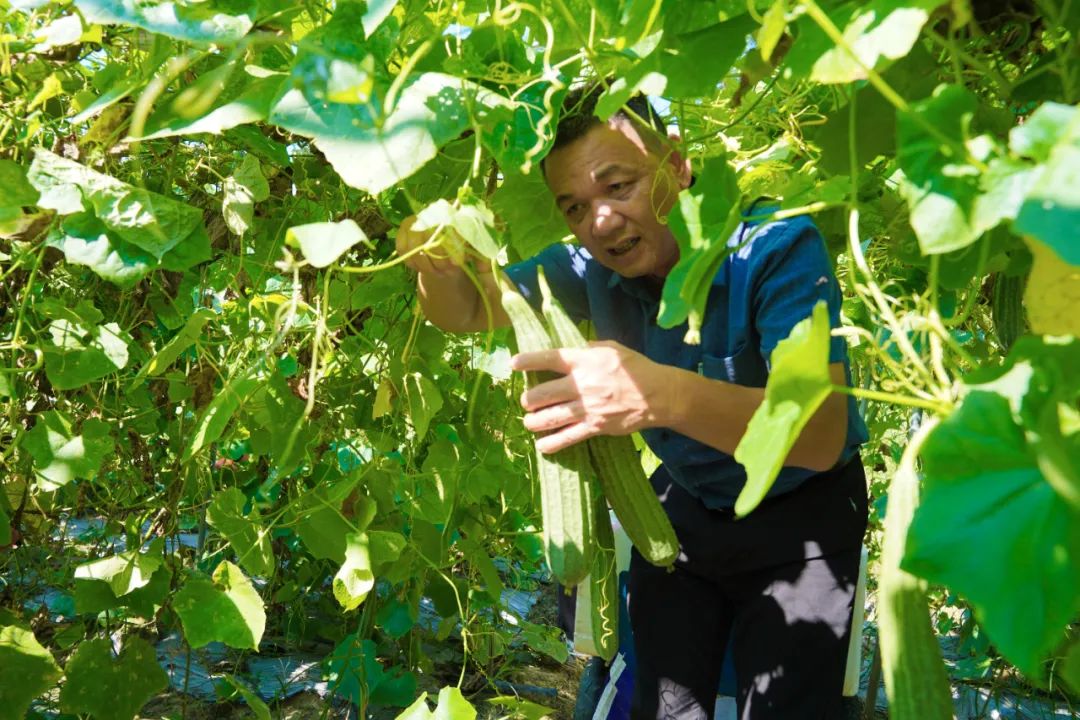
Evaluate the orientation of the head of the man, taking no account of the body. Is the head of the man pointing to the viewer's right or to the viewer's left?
to the viewer's left

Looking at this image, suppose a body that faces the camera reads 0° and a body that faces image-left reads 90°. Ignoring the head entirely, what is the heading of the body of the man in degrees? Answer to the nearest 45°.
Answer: approximately 45°

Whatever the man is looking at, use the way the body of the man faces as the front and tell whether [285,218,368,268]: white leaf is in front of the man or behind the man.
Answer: in front
